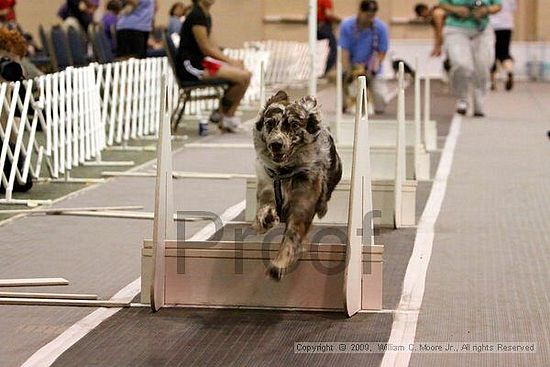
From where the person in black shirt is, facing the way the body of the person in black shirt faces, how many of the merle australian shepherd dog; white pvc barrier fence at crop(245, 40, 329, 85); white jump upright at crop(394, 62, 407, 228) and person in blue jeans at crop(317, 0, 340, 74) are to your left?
2

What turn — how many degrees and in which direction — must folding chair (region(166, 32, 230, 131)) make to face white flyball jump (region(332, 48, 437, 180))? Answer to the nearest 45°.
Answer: approximately 45° to its right

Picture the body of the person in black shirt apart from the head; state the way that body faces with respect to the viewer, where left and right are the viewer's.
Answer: facing to the right of the viewer

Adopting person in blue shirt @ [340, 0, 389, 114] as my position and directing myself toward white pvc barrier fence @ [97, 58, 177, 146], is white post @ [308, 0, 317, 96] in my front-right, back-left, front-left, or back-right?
front-left

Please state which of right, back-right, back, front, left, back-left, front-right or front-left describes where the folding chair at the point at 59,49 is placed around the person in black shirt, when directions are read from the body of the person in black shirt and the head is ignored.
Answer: back-left

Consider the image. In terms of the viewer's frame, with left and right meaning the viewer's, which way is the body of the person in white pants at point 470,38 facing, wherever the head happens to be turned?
facing the viewer

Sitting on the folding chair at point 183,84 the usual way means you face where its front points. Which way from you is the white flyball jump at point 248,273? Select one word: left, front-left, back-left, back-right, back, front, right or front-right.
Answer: right

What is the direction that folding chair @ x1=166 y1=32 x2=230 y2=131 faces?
to the viewer's right
